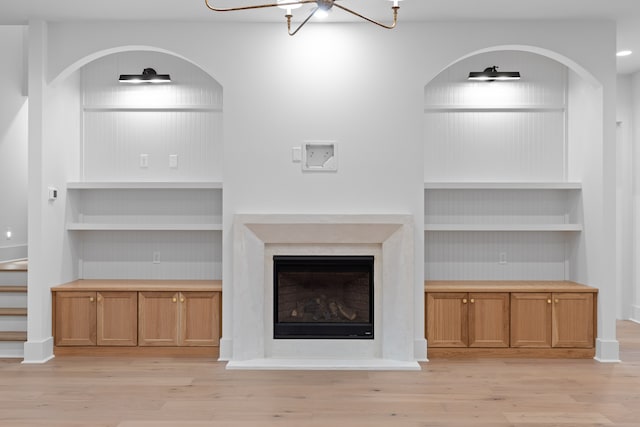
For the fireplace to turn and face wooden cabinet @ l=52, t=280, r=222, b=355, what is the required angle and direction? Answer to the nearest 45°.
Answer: approximately 90° to its right

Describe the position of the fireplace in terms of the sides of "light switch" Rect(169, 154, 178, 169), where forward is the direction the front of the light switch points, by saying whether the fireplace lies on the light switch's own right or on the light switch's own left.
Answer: on the light switch's own left

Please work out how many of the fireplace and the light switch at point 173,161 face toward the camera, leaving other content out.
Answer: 2

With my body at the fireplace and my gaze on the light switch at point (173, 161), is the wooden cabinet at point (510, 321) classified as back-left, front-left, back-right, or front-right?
back-right

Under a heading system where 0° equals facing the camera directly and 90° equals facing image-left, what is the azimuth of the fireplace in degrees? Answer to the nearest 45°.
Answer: approximately 0°
